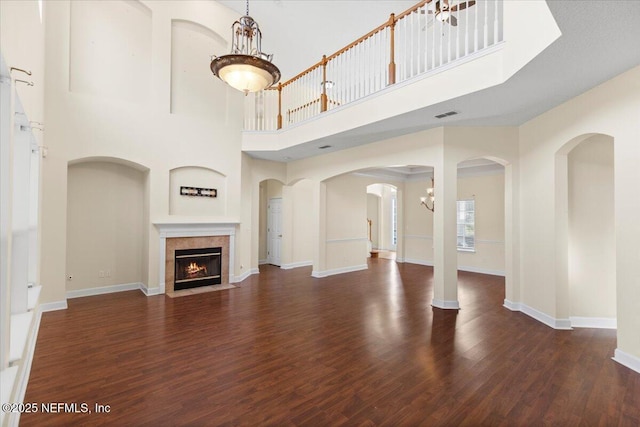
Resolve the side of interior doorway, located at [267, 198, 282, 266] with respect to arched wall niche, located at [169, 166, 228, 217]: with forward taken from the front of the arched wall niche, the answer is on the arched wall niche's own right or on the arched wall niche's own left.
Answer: on the arched wall niche's own left

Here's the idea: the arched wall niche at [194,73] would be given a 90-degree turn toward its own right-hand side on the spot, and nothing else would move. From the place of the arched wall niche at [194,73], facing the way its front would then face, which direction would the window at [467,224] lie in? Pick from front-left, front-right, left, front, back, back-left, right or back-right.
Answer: back

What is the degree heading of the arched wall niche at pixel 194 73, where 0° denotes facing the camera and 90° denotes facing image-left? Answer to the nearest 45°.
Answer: approximately 0°

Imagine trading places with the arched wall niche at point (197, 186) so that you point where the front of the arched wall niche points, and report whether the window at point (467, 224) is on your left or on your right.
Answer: on your left

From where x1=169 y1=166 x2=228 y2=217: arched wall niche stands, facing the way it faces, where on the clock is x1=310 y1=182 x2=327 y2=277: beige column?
The beige column is roughly at 9 o'clock from the arched wall niche.

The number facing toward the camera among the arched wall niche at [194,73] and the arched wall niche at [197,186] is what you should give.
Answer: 2

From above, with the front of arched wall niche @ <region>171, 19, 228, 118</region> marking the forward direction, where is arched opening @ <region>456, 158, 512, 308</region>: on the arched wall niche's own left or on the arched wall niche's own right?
on the arched wall niche's own left
